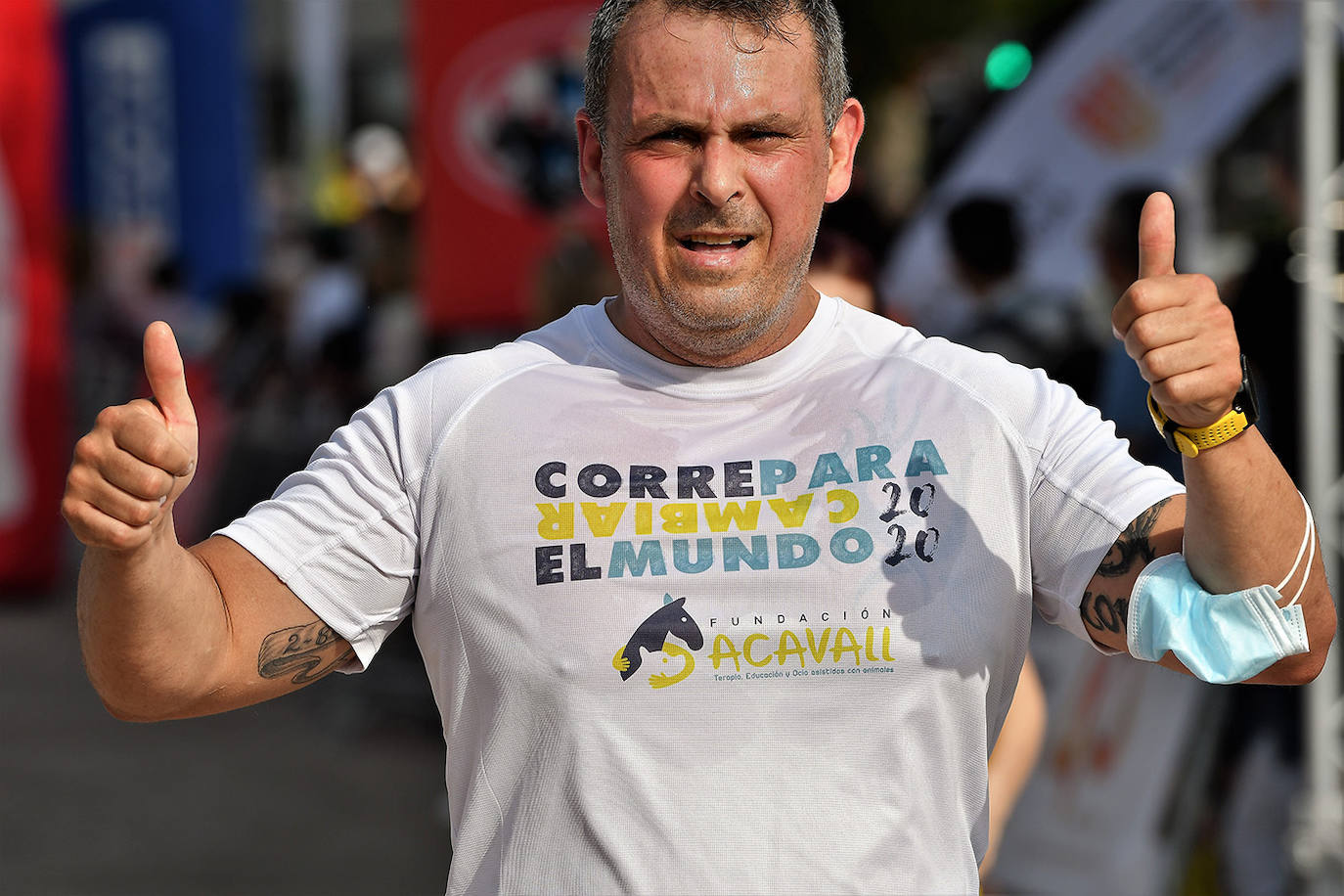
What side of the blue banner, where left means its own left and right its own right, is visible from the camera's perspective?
front

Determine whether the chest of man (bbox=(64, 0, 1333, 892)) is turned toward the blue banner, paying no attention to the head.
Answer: no

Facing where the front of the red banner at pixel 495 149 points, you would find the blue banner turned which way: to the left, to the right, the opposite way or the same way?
the same way

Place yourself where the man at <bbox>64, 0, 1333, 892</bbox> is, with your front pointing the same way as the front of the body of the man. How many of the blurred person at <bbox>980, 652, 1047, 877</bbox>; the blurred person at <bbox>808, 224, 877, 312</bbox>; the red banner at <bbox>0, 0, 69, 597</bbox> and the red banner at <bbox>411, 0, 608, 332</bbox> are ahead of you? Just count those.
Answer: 0

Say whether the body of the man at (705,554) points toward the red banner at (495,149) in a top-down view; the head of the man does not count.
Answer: no

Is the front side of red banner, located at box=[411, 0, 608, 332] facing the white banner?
no

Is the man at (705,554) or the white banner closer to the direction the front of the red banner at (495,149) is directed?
the man

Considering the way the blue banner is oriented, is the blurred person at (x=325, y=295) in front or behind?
in front

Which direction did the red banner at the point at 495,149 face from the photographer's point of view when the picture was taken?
facing the viewer

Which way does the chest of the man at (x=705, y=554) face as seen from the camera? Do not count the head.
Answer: toward the camera

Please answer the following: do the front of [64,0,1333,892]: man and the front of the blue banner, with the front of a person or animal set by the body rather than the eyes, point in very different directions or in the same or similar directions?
same or similar directions

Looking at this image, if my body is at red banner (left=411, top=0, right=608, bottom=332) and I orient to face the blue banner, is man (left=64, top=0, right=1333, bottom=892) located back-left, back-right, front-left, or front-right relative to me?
back-left

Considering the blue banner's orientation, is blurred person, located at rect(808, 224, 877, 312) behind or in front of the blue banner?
in front

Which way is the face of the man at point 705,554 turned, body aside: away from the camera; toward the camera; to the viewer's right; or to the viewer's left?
toward the camera
